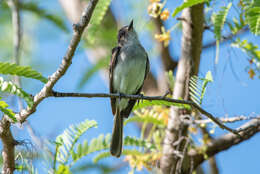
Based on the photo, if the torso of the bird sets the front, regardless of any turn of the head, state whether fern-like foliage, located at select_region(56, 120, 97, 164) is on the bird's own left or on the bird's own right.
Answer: on the bird's own right

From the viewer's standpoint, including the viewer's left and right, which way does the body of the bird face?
facing the viewer and to the right of the viewer

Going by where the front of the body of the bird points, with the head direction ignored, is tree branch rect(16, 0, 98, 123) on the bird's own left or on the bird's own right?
on the bird's own right

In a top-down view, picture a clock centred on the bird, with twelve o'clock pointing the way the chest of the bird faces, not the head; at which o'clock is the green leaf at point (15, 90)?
The green leaf is roughly at 2 o'clock from the bird.
